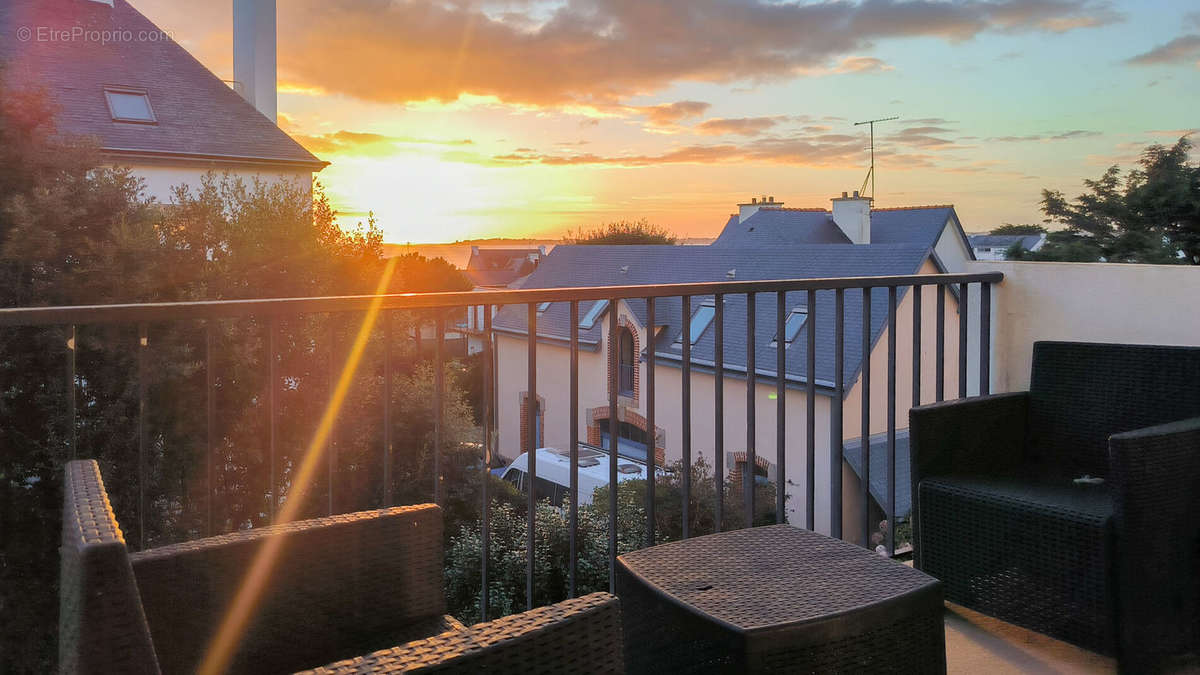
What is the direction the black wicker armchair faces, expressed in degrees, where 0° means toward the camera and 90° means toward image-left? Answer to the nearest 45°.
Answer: approximately 45°

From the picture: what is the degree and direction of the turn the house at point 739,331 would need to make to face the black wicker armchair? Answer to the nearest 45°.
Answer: approximately 45° to its left

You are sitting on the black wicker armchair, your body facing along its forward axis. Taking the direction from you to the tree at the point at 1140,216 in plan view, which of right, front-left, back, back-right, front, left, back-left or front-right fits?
back-right

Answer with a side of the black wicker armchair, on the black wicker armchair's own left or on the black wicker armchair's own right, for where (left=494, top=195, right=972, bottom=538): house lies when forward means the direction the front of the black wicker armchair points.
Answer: on the black wicker armchair's own right

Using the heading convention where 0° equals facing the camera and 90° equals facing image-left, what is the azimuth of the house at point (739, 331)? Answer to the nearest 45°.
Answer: approximately 45°

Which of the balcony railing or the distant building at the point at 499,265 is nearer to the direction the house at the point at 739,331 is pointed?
the balcony railing

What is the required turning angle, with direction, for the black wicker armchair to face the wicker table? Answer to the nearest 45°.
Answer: approximately 45° to its left

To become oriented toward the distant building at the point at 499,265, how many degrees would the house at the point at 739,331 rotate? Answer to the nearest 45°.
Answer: approximately 90° to its right

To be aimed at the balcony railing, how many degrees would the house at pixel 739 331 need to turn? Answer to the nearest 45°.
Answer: approximately 45° to its left
